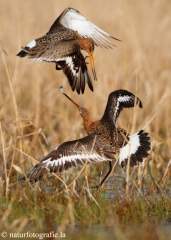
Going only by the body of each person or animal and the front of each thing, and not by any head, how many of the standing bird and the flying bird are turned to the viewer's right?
1

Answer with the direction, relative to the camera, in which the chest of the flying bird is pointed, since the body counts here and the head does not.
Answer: to the viewer's right
